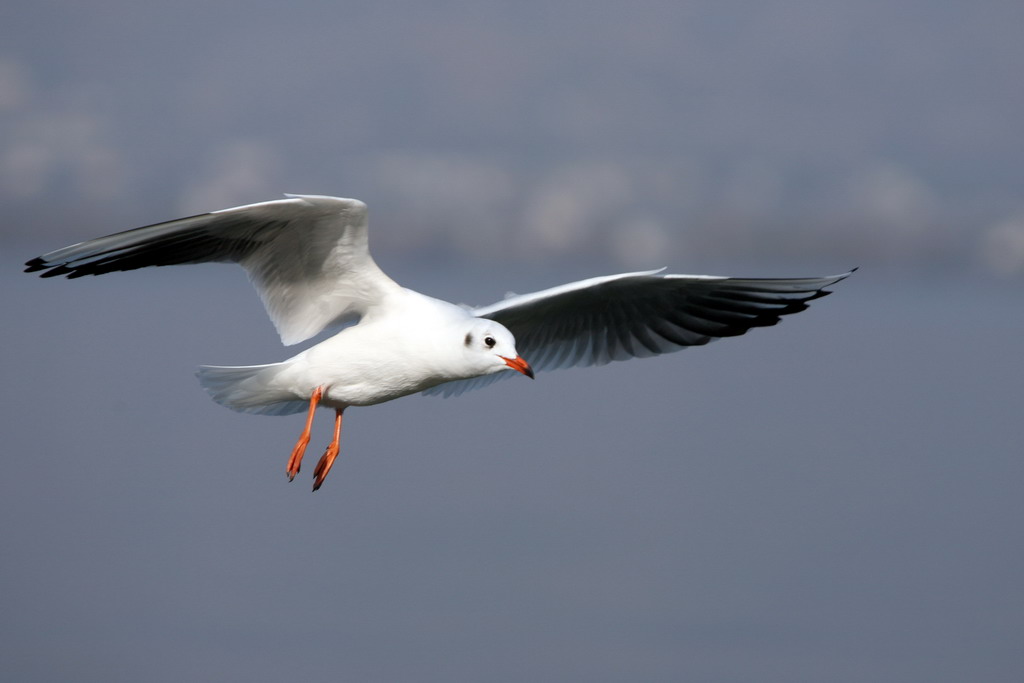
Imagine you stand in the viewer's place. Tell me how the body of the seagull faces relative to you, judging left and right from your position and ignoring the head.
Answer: facing the viewer and to the right of the viewer
